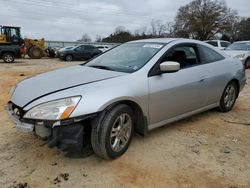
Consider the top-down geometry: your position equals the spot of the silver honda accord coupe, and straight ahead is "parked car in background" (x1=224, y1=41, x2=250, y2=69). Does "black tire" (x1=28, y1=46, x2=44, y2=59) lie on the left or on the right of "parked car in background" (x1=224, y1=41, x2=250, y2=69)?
left

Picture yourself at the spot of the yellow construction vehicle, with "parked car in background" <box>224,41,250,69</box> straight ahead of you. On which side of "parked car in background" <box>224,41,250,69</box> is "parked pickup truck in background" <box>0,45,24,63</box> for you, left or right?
right

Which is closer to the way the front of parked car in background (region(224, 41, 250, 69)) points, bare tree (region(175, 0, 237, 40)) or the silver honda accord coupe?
the silver honda accord coupe

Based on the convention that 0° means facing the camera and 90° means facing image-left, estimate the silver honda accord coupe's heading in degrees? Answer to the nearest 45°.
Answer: approximately 45°

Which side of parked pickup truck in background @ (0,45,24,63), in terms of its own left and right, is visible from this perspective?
left

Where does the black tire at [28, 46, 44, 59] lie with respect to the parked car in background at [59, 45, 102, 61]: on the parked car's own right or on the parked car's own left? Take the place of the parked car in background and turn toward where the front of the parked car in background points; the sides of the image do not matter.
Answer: on the parked car's own right

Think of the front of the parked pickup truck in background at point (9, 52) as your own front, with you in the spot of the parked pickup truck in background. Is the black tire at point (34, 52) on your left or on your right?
on your right

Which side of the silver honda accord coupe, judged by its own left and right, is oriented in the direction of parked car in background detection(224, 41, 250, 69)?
back
